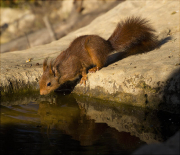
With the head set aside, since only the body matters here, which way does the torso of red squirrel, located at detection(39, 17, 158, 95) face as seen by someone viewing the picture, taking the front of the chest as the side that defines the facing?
to the viewer's left
